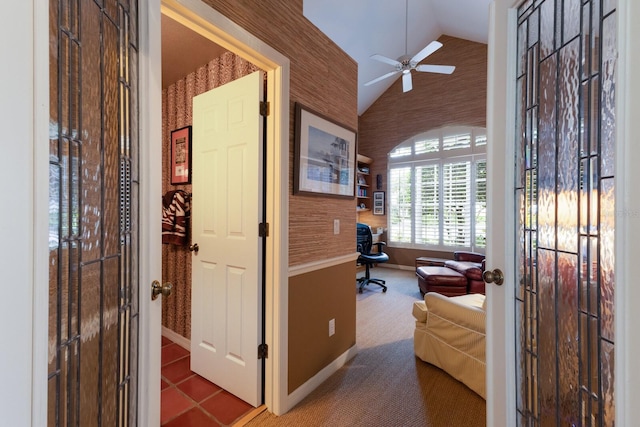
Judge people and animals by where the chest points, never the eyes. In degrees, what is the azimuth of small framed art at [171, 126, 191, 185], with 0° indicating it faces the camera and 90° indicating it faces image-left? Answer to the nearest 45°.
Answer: approximately 45°

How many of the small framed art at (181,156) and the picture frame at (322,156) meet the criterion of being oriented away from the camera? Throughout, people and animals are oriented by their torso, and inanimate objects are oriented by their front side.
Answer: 0

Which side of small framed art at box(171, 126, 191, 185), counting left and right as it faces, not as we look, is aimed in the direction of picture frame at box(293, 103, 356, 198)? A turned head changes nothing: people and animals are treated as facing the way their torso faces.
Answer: left

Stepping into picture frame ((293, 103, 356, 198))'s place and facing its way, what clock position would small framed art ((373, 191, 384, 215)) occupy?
The small framed art is roughly at 8 o'clock from the picture frame.

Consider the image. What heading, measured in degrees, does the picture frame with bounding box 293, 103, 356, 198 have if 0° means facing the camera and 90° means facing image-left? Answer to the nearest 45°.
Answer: approximately 315°

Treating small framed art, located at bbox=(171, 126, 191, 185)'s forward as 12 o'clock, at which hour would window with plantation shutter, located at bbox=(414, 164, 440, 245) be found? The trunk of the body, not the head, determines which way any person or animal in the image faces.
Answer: The window with plantation shutter is roughly at 7 o'clock from the small framed art.

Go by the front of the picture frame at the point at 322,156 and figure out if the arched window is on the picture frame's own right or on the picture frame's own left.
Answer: on the picture frame's own left

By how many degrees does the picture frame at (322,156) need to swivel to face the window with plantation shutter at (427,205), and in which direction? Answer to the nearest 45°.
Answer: approximately 90° to its left

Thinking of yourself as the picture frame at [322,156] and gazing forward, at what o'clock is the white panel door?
The white panel door is roughly at 4 o'clock from the picture frame.
